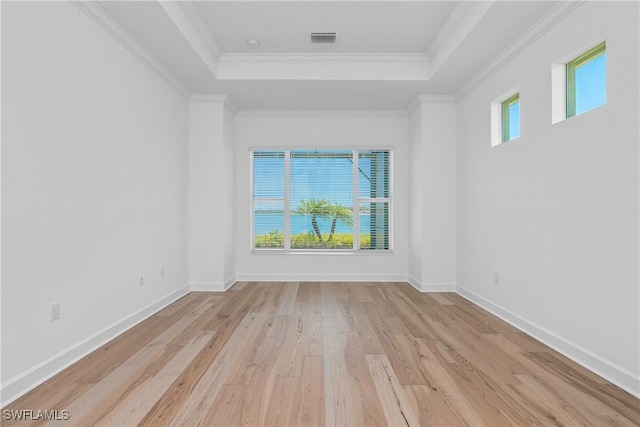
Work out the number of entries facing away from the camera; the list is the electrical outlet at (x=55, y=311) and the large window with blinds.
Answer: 0

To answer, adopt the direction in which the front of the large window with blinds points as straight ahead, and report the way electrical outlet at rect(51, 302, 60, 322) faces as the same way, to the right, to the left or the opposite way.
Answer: to the left

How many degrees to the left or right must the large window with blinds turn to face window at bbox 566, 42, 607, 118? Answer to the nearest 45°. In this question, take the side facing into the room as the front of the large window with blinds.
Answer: approximately 45° to its left

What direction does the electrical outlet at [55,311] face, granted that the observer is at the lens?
facing the viewer and to the right of the viewer

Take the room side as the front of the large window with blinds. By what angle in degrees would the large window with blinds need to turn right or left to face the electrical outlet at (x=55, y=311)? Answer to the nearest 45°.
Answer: approximately 45° to its right

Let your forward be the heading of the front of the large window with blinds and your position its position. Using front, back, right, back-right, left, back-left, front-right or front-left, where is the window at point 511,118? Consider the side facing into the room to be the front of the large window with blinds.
front-left

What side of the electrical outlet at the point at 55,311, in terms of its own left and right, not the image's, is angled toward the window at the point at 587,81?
front

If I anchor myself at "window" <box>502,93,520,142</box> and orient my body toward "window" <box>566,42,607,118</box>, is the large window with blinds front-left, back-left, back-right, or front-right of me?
back-right

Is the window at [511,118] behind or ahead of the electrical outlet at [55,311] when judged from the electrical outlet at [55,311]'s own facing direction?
ahead

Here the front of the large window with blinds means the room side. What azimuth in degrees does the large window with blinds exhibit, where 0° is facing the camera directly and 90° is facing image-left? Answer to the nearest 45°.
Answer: approximately 0°
